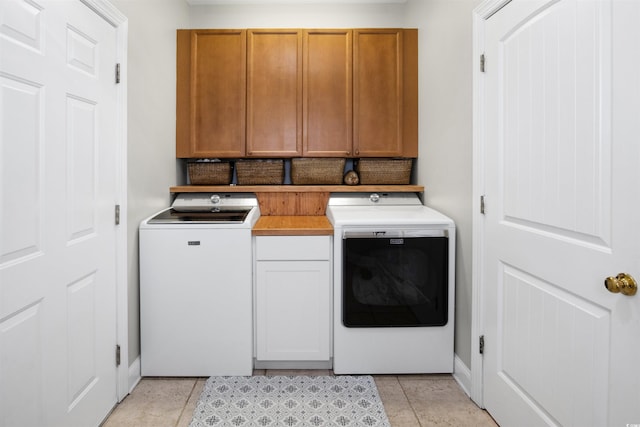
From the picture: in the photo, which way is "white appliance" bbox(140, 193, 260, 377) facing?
toward the camera

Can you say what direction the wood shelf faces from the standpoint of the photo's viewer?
facing the viewer

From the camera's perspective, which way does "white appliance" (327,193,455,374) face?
toward the camera

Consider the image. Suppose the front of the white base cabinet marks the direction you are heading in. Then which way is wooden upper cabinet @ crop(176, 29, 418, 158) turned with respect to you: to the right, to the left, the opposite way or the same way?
the same way

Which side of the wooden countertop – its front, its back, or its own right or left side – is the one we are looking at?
front

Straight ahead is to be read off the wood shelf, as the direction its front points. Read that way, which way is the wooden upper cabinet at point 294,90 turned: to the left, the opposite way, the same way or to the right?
the same way

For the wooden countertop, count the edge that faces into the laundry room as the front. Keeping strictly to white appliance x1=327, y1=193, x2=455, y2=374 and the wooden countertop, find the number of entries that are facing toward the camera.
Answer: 2
